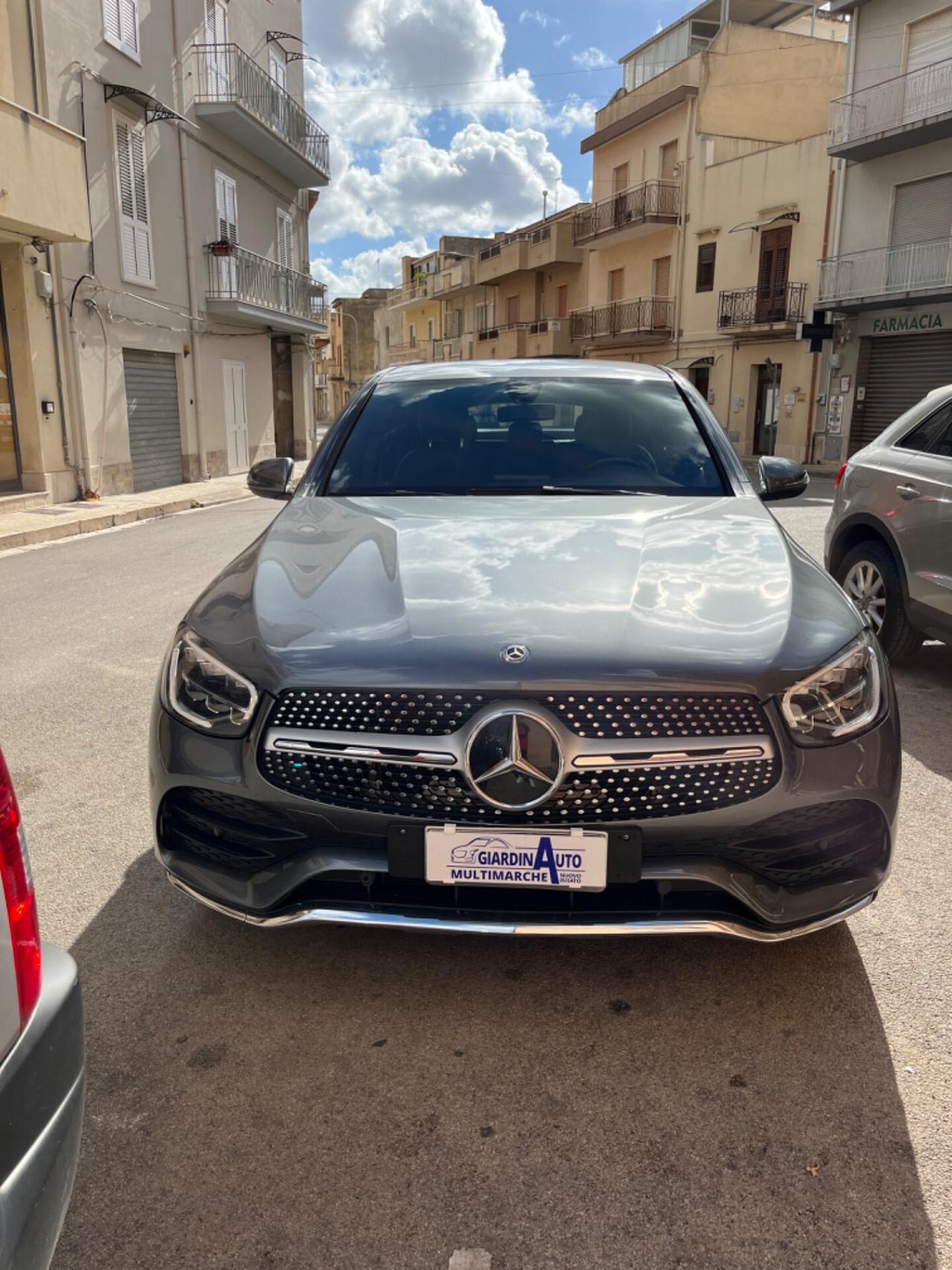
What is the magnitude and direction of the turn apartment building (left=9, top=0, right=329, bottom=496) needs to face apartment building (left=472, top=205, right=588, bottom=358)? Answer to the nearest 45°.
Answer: approximately 90° to its left

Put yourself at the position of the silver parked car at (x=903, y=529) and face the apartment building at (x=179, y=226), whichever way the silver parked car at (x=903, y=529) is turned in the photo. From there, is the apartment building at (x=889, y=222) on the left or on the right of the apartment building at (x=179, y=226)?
right

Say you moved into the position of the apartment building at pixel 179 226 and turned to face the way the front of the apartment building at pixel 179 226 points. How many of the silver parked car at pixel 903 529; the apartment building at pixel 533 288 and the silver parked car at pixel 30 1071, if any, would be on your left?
1

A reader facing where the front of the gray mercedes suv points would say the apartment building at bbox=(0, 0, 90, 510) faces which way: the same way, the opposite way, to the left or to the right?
to the left

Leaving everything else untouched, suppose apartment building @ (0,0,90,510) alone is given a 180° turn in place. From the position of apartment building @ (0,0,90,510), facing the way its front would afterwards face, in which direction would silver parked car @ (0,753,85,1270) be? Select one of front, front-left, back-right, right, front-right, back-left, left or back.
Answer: back-left

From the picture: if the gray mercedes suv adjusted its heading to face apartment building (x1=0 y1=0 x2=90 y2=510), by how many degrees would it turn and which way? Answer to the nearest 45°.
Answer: approximately 135° to its right

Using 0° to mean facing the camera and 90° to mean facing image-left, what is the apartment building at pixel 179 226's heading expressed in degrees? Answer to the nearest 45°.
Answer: approximately 315°

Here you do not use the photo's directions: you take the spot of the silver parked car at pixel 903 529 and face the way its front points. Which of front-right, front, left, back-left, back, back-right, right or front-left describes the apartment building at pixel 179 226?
back

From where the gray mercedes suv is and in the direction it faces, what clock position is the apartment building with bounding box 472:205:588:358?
The apartment building is roughly at 6 o'clock from the gray mercedes suv.

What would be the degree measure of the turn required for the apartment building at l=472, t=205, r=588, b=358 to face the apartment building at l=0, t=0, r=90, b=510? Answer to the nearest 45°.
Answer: approximately 45° to its left

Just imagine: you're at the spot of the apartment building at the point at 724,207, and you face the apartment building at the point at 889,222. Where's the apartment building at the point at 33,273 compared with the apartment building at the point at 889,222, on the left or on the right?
right
